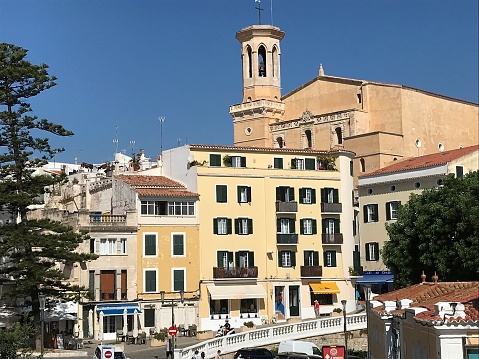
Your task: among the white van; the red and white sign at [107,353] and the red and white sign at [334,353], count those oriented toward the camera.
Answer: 2

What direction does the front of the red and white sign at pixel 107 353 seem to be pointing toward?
toward the camera

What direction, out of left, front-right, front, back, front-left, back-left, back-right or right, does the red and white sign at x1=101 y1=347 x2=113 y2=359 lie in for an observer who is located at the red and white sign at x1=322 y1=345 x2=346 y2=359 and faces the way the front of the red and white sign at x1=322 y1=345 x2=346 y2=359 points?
back-right

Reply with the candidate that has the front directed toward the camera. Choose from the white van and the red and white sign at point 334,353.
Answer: the red and white sign

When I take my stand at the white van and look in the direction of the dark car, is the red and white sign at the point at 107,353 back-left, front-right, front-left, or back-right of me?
front-left

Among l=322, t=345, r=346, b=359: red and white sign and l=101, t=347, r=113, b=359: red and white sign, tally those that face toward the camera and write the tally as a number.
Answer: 2

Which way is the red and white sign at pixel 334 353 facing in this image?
toward the camera

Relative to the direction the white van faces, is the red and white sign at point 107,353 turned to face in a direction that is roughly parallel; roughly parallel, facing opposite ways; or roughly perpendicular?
roughly perpendicular
